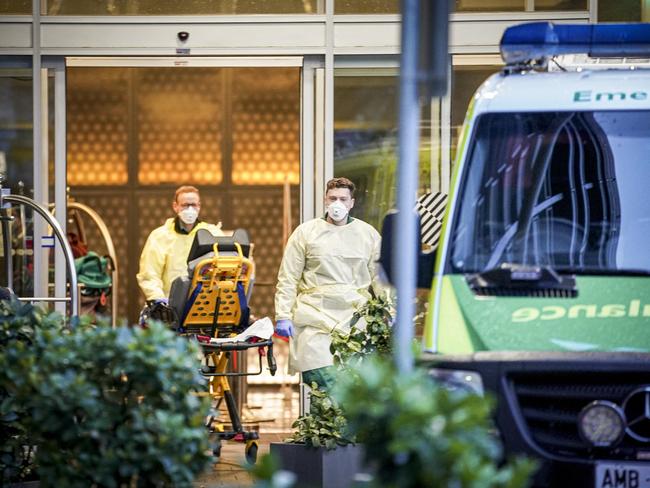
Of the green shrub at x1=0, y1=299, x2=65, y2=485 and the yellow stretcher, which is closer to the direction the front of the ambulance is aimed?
the green shrub

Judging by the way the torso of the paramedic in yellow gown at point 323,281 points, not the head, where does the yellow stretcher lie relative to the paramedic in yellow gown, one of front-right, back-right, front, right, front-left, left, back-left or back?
right

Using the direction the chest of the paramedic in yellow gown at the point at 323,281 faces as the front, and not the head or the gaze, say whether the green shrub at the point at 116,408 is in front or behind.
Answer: in front

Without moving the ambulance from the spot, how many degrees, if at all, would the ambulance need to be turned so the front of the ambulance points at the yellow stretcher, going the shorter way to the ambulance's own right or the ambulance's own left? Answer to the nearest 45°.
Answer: approximately 135° to the ambulance's own right

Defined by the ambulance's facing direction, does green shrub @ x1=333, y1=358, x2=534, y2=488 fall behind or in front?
in front

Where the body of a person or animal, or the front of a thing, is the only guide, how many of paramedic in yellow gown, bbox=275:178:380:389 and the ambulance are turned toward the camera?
2

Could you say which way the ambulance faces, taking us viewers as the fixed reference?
facing the viewer

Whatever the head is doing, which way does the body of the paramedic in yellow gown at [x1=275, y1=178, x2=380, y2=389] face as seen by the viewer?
toward the camera

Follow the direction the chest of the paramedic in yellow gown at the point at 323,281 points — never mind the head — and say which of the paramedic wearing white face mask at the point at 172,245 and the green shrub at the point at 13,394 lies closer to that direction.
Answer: the green shrub

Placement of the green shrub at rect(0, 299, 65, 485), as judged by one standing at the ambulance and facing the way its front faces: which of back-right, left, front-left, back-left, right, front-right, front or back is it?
right

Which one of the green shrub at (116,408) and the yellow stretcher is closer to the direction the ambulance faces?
the green shrub

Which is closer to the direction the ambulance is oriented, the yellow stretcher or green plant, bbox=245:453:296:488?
the green plant
